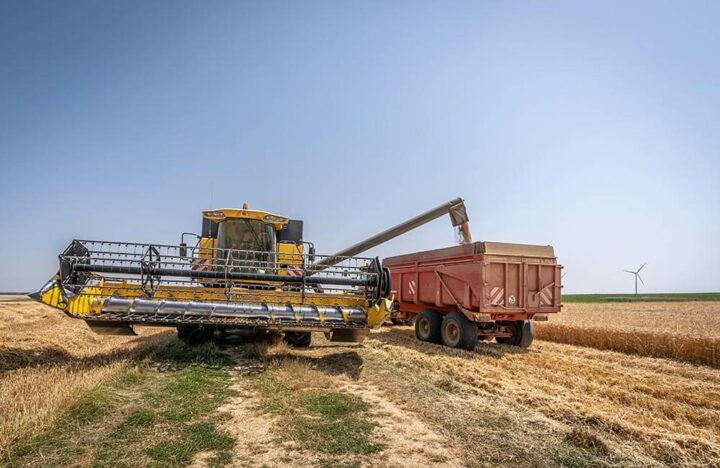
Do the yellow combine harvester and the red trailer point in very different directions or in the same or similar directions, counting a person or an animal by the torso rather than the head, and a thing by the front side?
very different directions

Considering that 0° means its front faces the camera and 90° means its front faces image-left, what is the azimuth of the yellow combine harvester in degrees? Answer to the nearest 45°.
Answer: approximately 0°

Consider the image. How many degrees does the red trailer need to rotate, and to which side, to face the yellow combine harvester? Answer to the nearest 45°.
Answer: approximately 90° to its left

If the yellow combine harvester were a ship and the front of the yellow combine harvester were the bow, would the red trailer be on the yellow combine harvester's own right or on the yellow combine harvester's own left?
on the yellow combine harvester's own left

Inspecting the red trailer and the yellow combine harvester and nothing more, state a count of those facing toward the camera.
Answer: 1
